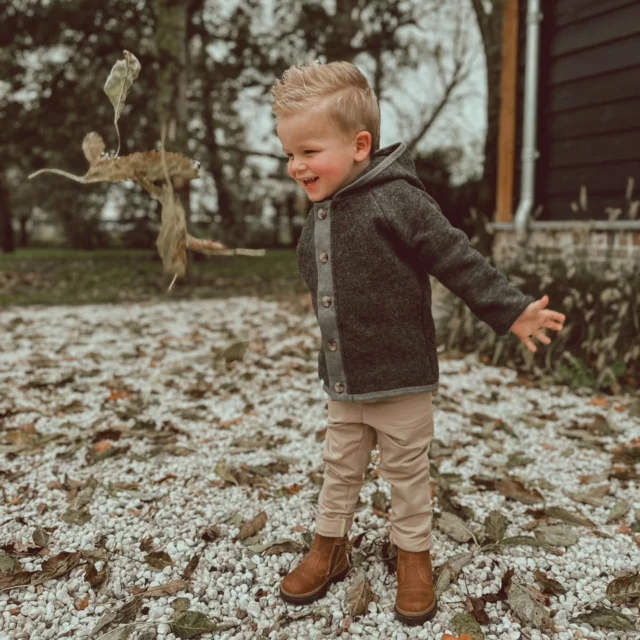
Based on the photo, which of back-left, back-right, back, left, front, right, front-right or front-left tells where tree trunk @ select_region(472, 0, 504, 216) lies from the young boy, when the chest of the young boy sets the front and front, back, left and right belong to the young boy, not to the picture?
back-right

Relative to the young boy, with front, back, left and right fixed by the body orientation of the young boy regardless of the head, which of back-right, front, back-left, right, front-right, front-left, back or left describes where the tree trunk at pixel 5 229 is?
right

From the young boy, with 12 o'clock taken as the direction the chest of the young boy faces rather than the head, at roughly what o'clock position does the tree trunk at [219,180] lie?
The tree trunk is roughly at 4 o'clock from the young boy.

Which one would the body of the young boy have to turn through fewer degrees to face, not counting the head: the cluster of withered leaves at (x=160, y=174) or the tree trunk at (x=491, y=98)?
the cluster of withered leaves

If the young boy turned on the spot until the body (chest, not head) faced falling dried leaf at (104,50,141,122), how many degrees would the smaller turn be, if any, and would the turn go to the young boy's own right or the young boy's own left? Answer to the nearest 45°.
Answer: approximately 45° to the young boy's own right

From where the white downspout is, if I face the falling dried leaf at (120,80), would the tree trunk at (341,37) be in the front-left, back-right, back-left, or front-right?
back-right

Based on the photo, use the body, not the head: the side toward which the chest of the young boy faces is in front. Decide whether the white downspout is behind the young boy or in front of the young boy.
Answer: behind

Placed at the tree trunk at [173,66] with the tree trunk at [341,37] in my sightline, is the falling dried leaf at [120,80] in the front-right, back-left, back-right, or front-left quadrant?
back-right

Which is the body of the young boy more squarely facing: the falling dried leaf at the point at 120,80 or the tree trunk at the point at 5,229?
the falling dried leaf
